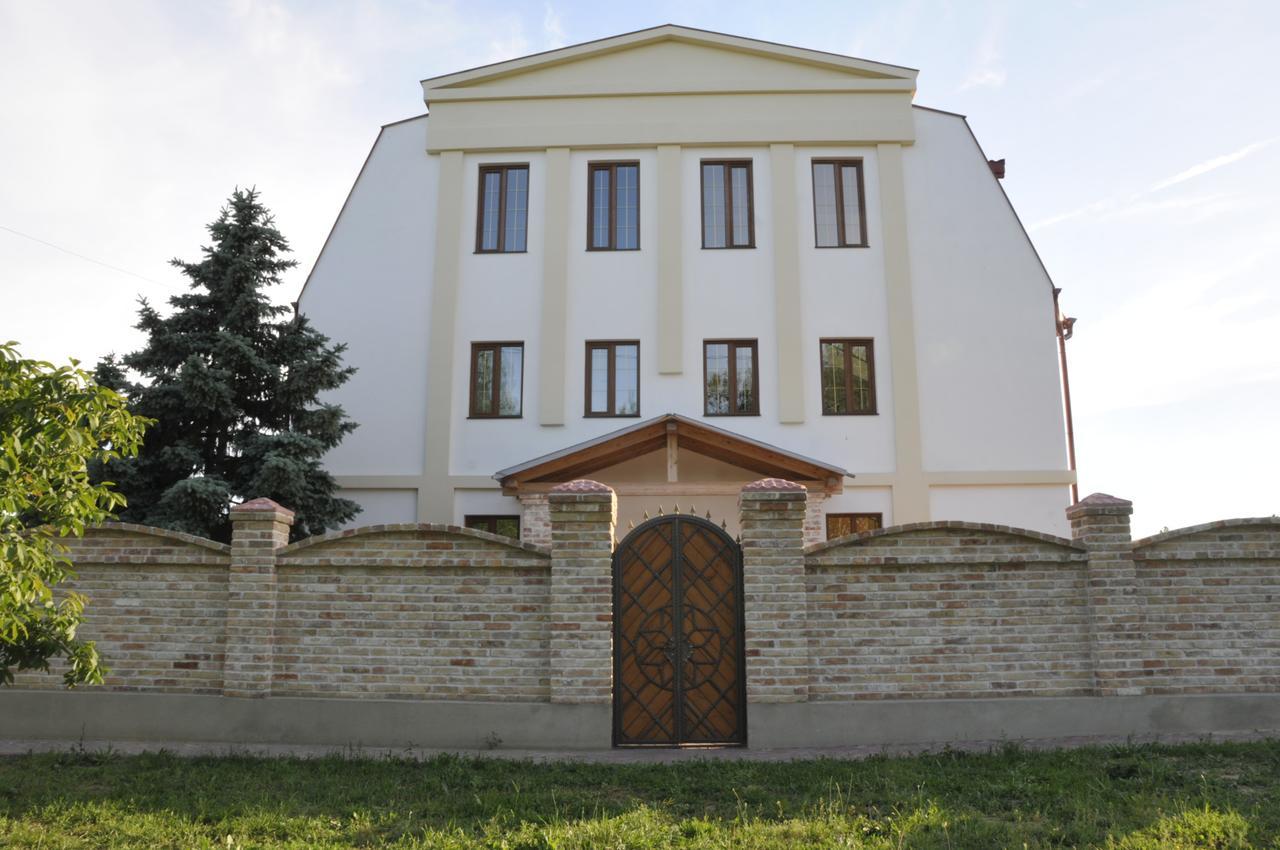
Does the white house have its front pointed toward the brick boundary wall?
yes

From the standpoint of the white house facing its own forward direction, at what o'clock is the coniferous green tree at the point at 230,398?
The coniferous green tree is roughly at 2 o'clock from the white house.

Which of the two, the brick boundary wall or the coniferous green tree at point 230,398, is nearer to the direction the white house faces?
the brick boundary wall

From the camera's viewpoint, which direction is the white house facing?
toward the camera

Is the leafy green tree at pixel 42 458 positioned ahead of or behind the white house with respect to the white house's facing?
ahead
